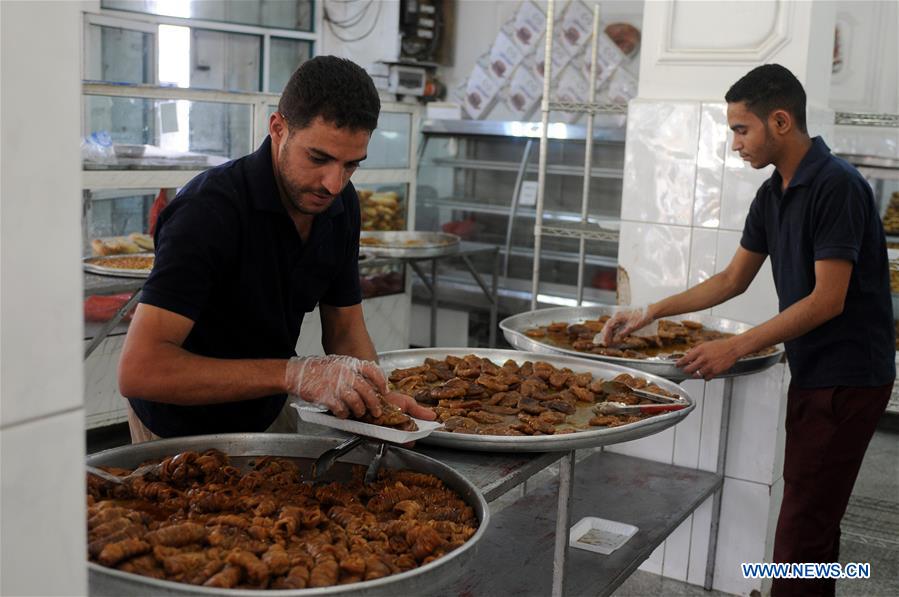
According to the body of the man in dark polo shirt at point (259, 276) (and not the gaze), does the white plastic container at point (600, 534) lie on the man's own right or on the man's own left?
on the man's own left

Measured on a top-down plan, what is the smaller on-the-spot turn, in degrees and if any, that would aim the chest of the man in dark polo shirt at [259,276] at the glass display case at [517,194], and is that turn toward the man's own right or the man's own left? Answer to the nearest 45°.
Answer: approximately 135° to the man's own left

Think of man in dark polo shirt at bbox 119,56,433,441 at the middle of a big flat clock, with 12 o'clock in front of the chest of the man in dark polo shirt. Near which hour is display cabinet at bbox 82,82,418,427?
The display cabinet is roughly at 7 o'clock from the man in dark polo shirt.

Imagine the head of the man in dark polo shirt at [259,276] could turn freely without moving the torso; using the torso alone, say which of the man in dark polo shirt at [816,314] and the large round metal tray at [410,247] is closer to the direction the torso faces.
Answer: the man in dark polo shirt

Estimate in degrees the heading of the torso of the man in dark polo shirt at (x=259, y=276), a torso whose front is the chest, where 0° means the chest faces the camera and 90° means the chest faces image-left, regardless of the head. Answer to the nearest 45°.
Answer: approximately 315°
